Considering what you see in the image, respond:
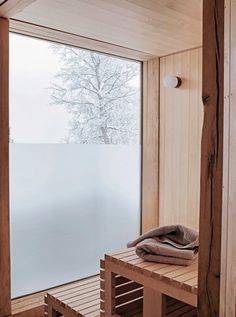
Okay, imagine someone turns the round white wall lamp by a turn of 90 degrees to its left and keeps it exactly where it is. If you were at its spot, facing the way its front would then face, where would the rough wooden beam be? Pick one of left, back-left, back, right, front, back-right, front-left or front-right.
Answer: front-right

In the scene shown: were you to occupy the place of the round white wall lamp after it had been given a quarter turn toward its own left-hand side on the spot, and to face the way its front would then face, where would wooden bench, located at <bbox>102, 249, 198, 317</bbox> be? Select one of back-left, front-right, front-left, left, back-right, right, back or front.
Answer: front-right

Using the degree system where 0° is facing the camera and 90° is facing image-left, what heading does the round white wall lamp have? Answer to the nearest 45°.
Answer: approximately 45°

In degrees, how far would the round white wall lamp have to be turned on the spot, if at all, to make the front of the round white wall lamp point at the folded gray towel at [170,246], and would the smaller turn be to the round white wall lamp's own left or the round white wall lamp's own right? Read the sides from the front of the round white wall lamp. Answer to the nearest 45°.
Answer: approximately 45° to the round white wall lamp's own left
